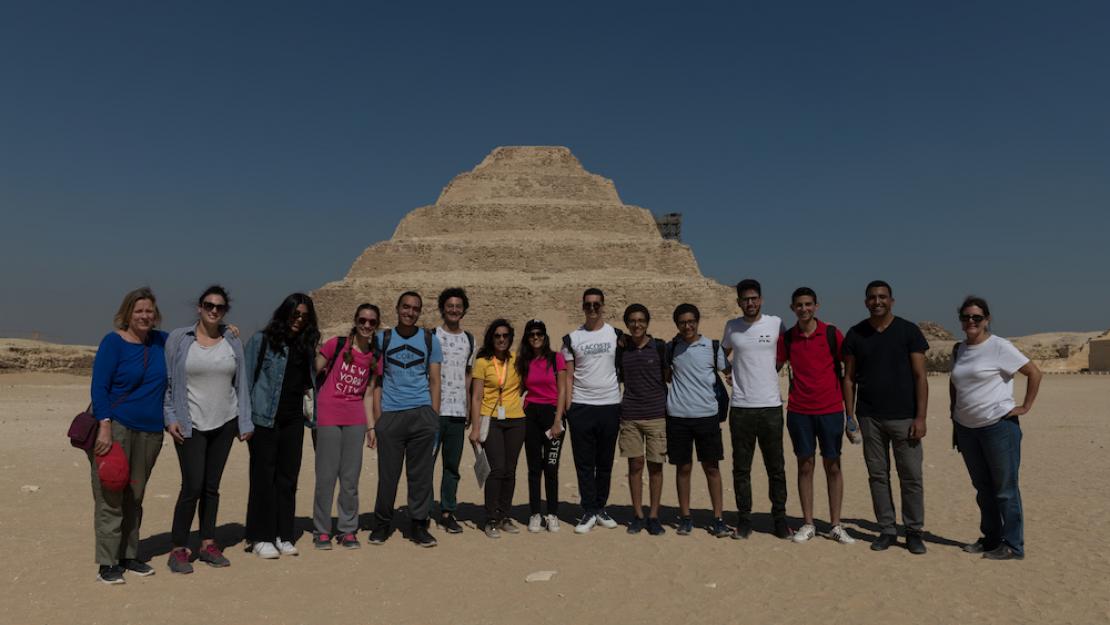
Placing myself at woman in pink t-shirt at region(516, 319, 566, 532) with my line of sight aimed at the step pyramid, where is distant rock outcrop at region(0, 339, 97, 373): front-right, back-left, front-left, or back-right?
front-left

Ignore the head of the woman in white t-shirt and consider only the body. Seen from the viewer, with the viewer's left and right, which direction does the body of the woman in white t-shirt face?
facing the viewer and to the left of the viewer

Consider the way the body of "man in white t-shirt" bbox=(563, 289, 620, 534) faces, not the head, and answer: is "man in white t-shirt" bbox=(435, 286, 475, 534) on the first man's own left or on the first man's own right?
on the first man's own right

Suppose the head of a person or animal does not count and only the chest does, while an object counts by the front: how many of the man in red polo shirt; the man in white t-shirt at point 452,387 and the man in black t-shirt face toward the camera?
3

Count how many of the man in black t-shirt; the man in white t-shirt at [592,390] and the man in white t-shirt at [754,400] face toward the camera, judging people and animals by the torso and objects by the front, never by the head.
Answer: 3

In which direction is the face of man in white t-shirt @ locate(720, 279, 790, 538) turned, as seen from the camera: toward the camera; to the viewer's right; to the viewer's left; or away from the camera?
toward the camera

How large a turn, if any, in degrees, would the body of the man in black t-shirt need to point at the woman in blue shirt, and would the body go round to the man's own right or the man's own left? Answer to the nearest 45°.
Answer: approximately 45° to the man's own right

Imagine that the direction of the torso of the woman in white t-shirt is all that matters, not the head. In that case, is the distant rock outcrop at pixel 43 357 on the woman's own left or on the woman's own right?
on the woman's own right

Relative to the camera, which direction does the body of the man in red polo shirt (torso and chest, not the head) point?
toward the camera

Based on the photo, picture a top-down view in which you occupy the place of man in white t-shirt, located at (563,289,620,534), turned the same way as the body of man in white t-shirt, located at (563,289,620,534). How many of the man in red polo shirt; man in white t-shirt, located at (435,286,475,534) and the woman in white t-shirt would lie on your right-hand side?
1

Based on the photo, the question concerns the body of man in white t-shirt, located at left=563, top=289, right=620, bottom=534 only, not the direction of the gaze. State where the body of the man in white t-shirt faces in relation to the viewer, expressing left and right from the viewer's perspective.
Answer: facing the viewer

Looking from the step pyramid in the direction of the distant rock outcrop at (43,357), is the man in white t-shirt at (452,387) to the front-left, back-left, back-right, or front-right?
front-left

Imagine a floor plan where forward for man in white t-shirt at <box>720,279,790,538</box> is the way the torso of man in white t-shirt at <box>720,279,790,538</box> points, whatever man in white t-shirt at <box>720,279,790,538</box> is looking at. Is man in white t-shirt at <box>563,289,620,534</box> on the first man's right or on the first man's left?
on the first man's right

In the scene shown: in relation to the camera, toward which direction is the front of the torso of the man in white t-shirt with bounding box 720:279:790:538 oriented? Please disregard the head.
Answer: toward the camera

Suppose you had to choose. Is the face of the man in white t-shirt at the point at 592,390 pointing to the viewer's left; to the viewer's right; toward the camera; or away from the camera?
toward the camera

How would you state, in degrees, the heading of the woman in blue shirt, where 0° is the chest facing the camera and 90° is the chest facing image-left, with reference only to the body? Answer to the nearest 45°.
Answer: approximately 315°
